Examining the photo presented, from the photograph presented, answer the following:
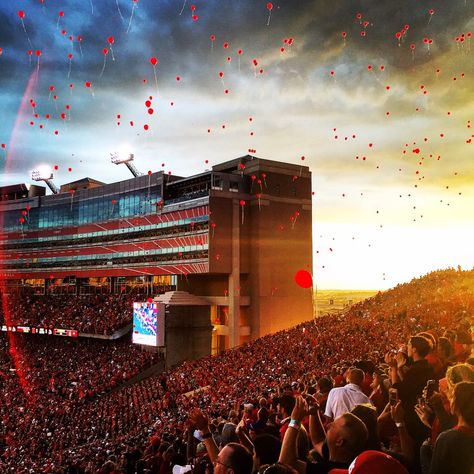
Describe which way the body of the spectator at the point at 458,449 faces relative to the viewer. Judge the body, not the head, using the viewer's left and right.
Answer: facing away from the viewer and to the left of the viewer

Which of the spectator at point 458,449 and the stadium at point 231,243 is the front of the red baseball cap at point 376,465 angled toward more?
the stadium

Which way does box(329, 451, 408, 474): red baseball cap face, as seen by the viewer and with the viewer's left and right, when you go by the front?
facing to the left of the viewer

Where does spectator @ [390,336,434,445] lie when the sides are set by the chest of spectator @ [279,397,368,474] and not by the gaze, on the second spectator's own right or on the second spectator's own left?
on the second spectator's own right

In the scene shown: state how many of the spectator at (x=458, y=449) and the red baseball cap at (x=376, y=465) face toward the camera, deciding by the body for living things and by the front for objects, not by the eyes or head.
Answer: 0

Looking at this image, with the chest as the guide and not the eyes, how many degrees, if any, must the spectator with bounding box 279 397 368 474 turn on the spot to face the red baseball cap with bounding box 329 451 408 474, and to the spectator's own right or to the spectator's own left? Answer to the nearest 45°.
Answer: approximately 135° to the spectator's own left

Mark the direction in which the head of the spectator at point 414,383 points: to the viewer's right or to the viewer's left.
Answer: to the viewer's left

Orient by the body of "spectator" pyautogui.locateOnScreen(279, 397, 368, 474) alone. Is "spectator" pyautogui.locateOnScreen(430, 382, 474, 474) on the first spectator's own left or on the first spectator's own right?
on the first spectator's own right

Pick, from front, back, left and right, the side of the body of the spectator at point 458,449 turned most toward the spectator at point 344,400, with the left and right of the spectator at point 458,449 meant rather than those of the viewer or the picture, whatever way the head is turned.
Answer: front

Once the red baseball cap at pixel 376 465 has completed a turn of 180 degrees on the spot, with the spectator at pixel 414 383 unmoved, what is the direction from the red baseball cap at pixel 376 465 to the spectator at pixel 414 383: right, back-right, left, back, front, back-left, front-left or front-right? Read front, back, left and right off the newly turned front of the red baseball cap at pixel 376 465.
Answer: left

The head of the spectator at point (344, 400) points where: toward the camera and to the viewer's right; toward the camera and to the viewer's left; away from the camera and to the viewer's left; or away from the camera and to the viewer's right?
away from the camera and to the viewer's left

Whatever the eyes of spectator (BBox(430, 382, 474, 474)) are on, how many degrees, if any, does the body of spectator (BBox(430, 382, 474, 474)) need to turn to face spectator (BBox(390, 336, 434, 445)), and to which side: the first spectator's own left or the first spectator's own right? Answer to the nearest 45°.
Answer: approximately 45° to the first spectator's own right

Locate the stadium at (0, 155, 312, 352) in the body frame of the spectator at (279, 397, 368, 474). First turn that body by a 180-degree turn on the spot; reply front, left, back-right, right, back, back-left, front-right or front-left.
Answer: back-left

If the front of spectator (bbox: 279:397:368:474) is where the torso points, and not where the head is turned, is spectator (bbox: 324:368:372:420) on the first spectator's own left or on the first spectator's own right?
on the first spectator's own right

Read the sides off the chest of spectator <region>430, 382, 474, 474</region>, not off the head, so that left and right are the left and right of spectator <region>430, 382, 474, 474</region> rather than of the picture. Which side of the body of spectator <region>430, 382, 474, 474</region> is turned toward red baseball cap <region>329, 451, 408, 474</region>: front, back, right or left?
left
